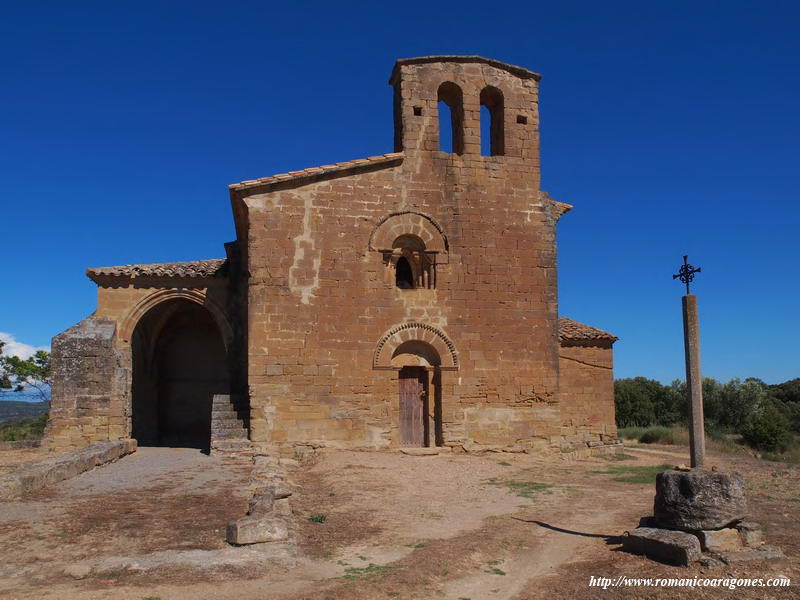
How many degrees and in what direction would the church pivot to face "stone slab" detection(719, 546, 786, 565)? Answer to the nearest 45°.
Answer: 0° — it already faces it

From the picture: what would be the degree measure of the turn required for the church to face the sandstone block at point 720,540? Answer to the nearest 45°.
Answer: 0° — it already faces it

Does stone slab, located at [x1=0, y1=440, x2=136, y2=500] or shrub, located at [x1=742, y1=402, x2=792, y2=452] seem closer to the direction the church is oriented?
the stone slab

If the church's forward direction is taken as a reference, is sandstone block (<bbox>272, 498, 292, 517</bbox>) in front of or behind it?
in front

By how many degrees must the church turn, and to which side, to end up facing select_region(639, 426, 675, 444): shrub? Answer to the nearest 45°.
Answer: approximately 135° to its left

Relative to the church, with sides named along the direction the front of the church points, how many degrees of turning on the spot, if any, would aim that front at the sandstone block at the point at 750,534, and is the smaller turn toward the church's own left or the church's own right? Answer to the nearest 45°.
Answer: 0° — it already faces it

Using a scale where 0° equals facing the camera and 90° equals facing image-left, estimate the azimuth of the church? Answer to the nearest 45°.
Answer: approximately 0°
